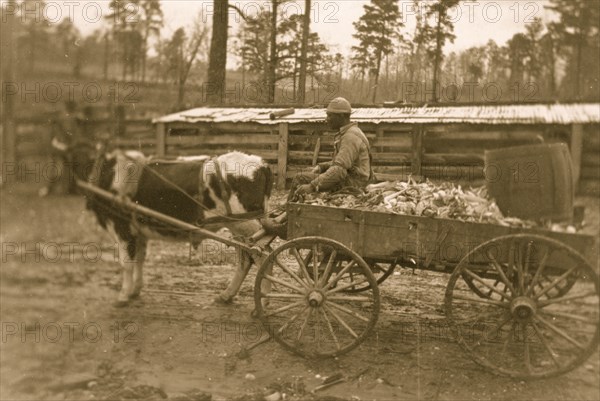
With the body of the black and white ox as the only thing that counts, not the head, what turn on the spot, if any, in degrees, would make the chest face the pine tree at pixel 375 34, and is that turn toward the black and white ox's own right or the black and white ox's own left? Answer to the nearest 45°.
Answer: approximately 135° to the black and white ox's own right

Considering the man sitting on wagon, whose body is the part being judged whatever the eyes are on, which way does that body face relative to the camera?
to the viewer's left

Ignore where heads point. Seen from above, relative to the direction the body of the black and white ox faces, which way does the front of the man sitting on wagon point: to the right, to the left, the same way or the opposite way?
the same way

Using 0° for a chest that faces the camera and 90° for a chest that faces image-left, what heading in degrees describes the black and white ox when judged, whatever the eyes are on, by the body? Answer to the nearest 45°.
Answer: approximately 90°

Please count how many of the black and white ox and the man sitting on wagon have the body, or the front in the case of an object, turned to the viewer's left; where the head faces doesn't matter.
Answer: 2

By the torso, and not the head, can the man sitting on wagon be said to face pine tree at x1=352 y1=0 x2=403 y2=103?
no

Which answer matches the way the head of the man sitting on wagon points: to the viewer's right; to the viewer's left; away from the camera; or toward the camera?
to the viewer's left

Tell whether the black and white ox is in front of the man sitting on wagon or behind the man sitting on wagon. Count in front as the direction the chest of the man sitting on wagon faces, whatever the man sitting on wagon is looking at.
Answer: in front

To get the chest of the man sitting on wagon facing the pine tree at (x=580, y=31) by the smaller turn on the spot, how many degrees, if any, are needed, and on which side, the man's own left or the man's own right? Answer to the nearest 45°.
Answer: approximately 135° to the man's own right
